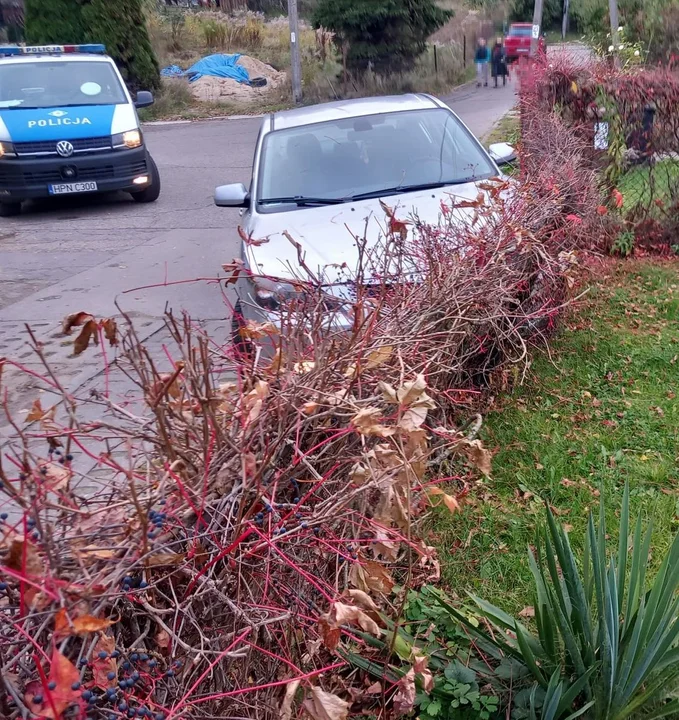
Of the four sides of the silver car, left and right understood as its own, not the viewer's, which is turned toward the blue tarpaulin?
back

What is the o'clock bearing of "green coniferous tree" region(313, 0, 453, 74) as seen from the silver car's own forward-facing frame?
The green coniferous tree is roughly at 6 o'clock from the silver car.

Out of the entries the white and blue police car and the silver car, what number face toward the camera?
2

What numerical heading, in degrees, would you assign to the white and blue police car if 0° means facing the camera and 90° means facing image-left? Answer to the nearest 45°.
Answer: approximately 0°

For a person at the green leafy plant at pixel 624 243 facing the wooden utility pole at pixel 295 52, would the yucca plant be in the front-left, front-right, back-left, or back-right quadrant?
back-left

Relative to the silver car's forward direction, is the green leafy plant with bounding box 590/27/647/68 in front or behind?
behind

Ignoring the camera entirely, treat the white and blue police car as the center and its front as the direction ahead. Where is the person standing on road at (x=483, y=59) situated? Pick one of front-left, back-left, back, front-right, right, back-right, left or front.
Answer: back-left

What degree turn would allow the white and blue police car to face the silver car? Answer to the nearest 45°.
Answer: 0° — it already faces it

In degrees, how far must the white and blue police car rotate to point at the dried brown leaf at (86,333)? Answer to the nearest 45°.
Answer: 0° — it already faces it

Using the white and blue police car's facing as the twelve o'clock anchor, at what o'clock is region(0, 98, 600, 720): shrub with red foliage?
The shrub with red foliage is roughly at 12 o'clock from the white and blue police car.
